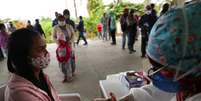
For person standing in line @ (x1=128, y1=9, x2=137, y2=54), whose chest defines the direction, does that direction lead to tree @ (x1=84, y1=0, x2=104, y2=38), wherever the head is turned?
no

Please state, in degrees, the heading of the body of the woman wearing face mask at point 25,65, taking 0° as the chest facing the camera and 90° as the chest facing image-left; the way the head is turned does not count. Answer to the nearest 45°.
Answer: approximately 270°

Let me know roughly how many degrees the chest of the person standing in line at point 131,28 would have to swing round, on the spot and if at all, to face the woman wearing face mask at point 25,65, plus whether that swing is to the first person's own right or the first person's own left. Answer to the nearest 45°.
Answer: approximately 90° to the first person's own right

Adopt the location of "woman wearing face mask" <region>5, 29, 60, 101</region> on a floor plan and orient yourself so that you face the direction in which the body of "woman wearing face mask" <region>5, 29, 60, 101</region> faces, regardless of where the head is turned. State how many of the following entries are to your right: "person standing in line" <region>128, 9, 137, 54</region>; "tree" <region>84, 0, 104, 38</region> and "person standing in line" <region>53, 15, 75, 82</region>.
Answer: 0

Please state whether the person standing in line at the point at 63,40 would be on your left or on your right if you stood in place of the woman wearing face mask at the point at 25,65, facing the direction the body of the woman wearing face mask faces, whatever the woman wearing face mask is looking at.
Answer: on your left

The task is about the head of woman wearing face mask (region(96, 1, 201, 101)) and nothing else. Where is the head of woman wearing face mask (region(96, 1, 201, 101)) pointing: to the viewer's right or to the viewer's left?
to the viewer's left

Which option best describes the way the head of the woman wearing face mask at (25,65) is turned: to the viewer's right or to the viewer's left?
to the viewer's right

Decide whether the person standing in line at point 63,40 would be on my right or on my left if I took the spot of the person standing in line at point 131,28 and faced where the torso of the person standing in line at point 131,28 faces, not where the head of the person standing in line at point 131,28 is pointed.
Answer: on my right

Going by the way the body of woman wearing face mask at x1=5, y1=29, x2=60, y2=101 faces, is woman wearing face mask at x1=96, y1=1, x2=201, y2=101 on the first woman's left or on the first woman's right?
on the first woman's right

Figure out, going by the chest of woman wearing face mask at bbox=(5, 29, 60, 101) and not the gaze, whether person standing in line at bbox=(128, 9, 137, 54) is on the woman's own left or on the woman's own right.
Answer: on the woman's own left

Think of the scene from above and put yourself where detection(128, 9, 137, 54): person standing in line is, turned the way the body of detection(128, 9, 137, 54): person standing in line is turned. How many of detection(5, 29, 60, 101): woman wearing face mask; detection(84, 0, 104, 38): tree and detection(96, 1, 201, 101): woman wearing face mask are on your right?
2
